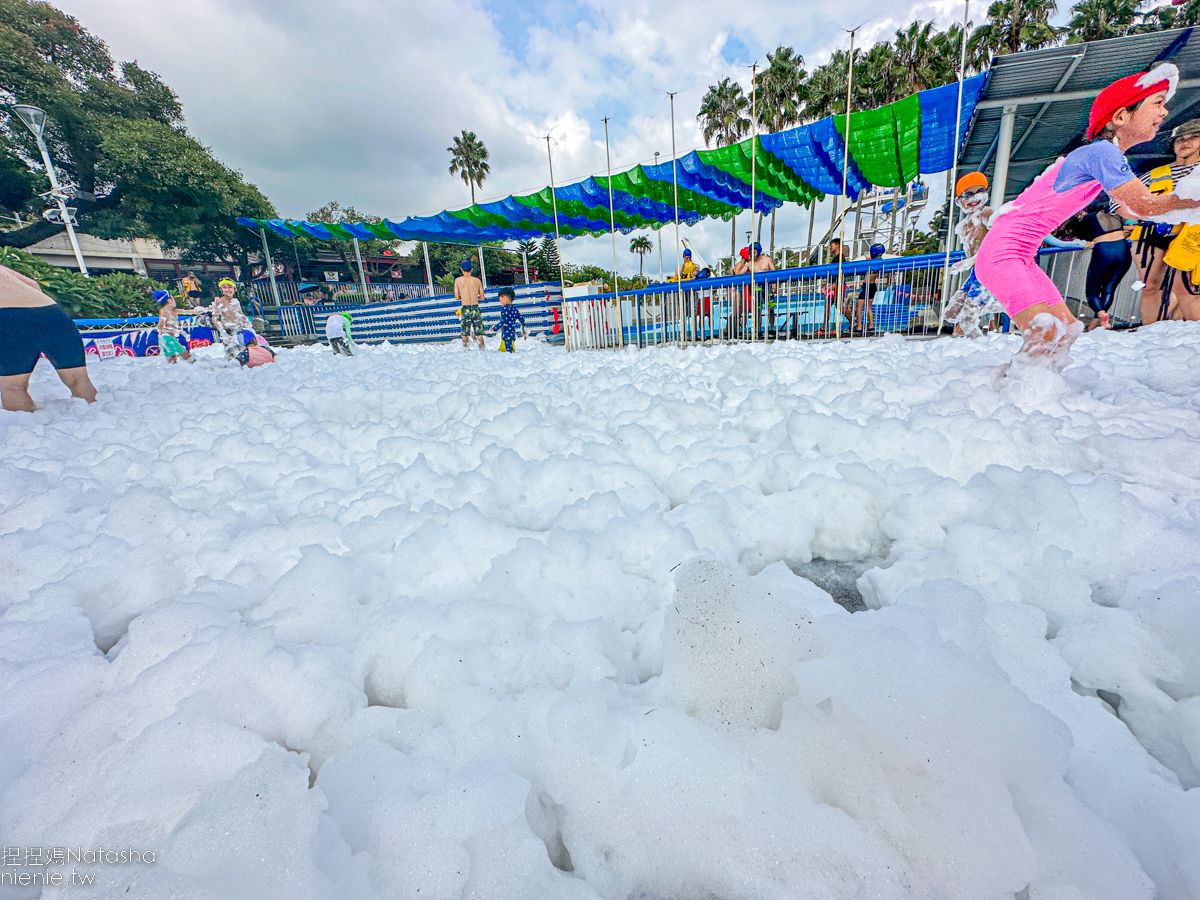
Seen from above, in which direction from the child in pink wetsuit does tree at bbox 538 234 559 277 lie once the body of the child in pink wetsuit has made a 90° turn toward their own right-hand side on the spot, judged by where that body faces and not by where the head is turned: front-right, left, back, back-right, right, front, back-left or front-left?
back-right

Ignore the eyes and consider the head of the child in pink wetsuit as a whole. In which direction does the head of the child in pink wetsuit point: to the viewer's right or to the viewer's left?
to the viewer's right

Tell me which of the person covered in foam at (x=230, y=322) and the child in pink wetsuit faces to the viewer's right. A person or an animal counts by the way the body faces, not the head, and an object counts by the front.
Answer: the child in pink wetsuit

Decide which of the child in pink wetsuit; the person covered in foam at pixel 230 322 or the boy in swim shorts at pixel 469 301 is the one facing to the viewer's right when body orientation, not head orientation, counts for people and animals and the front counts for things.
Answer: the child in pink wetsuit

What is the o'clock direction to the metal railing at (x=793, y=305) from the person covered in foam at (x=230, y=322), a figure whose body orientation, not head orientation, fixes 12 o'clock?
The metal railing is roughly at 10 o'clock from the person covered in foam.

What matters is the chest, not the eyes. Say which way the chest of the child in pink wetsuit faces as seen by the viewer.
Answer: to the viewer's right

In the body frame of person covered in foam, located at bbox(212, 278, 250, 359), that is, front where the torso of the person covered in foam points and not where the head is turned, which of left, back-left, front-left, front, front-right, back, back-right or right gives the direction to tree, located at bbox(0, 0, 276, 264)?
back

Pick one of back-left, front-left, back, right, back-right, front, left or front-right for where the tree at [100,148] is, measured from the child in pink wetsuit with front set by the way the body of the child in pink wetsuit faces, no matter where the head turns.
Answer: back
